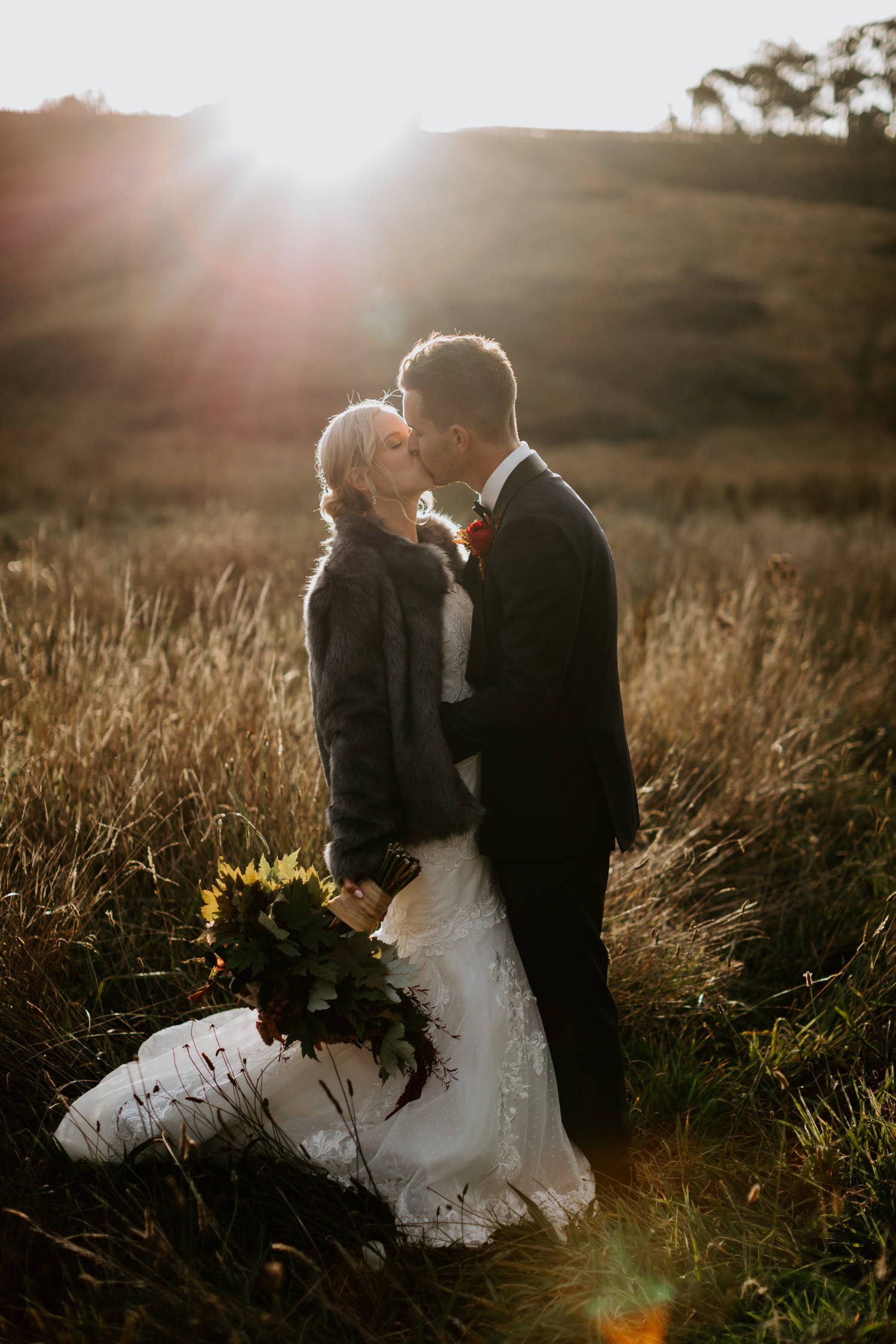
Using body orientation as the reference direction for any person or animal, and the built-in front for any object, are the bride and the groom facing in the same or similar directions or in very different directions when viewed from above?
very different directions

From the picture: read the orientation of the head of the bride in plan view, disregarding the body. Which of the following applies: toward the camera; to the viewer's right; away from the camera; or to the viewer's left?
to the viewer's right

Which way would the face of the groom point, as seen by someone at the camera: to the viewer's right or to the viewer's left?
to the viewer's left

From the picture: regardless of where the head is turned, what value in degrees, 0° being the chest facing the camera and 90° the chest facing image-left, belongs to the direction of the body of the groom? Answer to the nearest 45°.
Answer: approximately 90°

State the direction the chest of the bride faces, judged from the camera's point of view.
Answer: to the viewer's right
